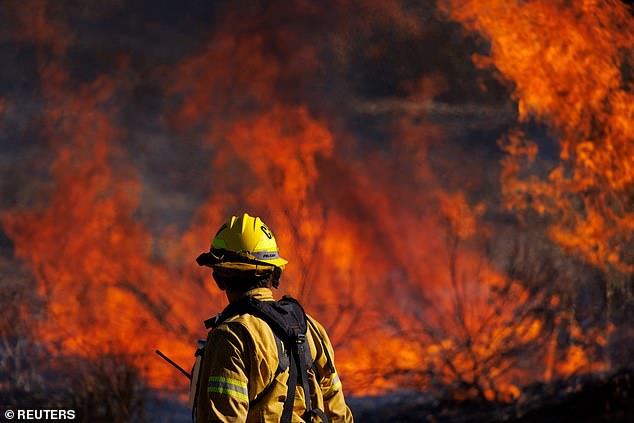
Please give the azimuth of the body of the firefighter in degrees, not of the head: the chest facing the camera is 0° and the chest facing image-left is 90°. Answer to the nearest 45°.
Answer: approximately 135°
